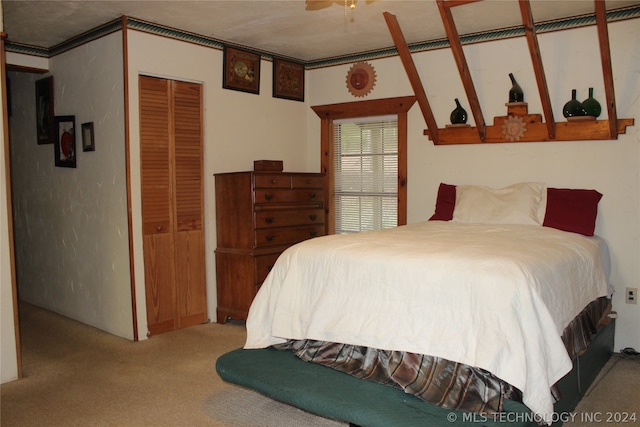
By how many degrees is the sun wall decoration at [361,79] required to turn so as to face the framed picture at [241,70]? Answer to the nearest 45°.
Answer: approximately 45° to its right

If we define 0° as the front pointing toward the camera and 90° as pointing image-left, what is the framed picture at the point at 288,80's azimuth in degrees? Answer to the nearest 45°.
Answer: approximately 315°

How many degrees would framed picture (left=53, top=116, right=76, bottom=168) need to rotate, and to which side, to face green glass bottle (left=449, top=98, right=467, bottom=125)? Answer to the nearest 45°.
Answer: approximately 90° to its left
